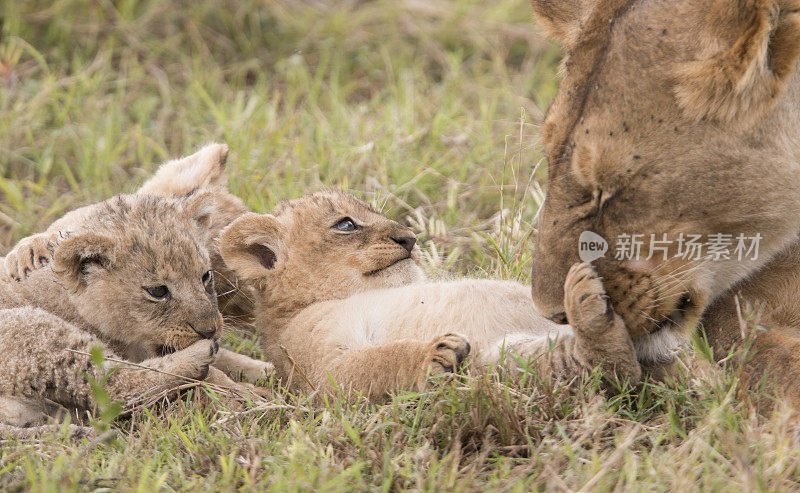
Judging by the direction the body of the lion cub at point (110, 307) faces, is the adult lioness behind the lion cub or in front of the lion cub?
in front

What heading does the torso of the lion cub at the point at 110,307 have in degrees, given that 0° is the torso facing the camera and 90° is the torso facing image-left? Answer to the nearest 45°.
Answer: approximately 315°
